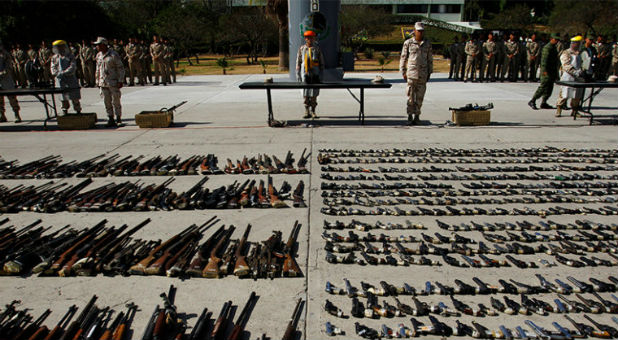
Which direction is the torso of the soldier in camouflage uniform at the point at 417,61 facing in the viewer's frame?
toward the camera

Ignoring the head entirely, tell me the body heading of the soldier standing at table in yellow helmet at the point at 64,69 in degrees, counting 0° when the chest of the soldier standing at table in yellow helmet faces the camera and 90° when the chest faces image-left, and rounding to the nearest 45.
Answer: approximately 45°

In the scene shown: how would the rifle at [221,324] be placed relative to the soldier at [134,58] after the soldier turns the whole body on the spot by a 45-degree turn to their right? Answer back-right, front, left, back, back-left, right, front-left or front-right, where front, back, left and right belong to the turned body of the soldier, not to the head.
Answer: front-left

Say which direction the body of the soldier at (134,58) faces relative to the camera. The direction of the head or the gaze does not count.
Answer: toward the camera

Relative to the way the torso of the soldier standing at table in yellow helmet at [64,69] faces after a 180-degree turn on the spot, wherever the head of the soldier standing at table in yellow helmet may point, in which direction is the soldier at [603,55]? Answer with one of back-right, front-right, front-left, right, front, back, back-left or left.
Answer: front-right

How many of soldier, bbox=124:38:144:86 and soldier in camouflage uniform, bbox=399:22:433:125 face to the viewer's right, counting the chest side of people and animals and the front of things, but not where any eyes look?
0

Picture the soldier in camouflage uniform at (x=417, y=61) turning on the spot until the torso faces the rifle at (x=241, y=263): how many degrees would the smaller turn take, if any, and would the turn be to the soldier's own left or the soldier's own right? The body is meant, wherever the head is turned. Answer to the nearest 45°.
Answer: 0° — they already face it

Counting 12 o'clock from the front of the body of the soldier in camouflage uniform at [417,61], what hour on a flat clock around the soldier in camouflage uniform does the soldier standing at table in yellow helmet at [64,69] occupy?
The soldier standing at table in yellow helmet is roughly at 3 o'clock from the soldier in camouflage uniform.

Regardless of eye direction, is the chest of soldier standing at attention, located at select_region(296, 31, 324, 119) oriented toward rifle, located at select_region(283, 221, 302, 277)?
yes

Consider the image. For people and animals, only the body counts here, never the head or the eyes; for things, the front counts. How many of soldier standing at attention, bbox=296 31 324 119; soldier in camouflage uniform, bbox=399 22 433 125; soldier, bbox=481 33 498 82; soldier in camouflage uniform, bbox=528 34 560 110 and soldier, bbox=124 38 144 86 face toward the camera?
4

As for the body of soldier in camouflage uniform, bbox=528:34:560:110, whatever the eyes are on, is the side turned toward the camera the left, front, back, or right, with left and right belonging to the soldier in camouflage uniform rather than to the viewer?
right
